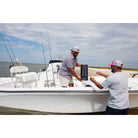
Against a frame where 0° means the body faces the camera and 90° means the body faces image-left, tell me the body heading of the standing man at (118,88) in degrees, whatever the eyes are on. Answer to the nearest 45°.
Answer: approximately 135°

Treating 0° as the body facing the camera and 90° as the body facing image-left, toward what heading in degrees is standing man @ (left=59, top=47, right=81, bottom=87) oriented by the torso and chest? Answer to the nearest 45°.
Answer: approximately 270°

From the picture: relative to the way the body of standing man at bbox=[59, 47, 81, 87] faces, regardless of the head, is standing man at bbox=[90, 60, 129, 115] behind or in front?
in front

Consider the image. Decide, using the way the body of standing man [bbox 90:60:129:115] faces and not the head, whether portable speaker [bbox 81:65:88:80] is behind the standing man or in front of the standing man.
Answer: in front

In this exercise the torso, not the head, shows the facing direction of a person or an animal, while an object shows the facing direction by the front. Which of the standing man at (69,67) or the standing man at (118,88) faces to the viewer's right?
the standing man at (69,67)

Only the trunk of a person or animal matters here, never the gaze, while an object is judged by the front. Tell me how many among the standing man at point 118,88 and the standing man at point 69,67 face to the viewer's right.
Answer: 1
